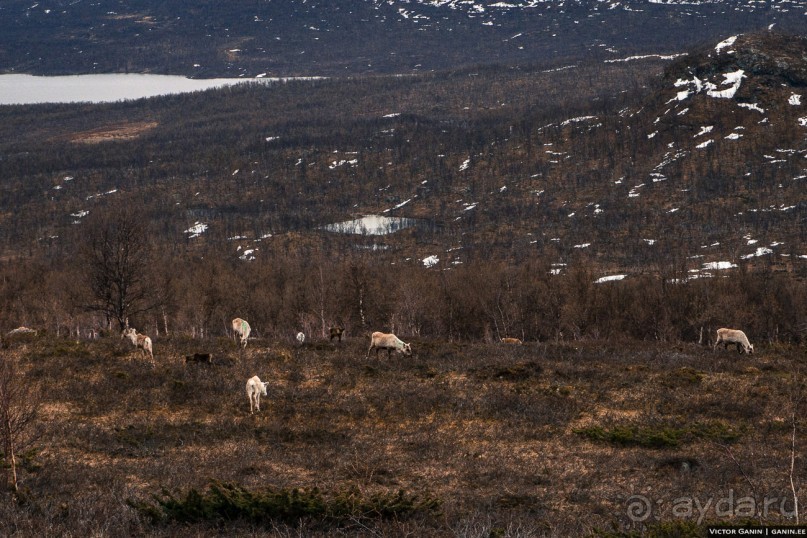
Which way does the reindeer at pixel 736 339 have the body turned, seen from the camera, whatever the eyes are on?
to the viewer's right

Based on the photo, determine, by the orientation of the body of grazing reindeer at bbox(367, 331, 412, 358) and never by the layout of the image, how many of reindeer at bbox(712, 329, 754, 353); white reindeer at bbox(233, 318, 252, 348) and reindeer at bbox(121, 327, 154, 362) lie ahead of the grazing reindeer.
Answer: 1

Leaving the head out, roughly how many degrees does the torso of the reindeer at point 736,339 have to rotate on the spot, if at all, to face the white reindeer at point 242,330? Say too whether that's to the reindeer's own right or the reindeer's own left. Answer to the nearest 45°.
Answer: approximately 135° to the reindeer's own right

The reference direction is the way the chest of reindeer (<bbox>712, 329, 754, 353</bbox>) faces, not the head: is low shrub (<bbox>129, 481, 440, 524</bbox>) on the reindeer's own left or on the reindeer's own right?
on the reindeer's own right

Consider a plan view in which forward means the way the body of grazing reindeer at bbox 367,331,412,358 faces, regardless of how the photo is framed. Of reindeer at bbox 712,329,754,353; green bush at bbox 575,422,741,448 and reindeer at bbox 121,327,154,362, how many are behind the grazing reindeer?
1

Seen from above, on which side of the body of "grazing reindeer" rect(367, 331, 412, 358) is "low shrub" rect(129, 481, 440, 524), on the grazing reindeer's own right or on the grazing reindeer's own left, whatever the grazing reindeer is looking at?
on the grazing reindeer's own right

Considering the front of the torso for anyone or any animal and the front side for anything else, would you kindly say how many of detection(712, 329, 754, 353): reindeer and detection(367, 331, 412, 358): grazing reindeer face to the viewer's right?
2

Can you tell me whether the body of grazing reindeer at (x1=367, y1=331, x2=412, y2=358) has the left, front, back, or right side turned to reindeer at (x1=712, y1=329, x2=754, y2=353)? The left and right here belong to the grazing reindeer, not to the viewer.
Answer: front

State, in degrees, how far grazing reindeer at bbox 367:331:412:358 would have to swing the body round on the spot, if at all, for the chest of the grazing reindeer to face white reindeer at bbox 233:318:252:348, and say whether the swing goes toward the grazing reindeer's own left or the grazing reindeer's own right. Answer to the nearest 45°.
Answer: approximately 180°

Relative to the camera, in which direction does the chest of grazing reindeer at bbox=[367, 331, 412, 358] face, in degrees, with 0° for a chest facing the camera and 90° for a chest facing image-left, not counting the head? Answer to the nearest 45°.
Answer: approximately 270°

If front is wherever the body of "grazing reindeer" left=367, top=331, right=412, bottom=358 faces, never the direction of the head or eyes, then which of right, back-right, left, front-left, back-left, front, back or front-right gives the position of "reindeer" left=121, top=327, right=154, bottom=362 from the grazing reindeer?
back

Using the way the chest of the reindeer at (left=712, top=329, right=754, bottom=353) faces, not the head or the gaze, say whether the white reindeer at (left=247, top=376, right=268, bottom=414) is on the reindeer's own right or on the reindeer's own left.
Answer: on the reindeer's own right
